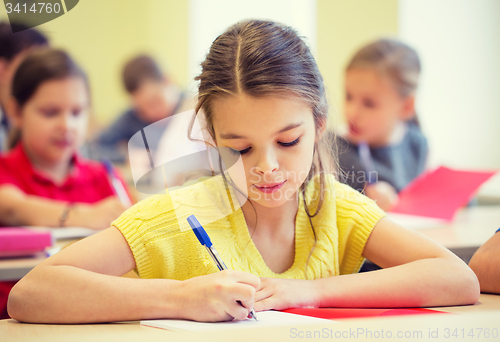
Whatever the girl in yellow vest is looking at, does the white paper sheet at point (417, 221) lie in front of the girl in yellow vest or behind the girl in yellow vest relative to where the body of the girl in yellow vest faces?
behind

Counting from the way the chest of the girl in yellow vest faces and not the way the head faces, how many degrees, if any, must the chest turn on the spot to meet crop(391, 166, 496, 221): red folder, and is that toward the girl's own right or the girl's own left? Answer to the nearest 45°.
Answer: approximately 135° to the girl's own left

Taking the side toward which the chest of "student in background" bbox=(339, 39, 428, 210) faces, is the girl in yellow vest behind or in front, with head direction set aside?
in front

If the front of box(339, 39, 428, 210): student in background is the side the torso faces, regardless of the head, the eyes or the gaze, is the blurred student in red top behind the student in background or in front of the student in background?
in front

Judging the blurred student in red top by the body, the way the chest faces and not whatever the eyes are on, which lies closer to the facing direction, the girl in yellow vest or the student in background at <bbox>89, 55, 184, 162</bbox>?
the girl in yellow vest

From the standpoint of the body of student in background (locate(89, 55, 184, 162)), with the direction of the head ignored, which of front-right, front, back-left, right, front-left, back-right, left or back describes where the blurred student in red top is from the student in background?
front-right

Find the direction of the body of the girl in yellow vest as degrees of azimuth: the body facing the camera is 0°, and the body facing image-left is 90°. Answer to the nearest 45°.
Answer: approximately 0°

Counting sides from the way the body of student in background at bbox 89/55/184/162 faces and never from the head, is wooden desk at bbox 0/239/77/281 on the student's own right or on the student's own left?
on the student's own right

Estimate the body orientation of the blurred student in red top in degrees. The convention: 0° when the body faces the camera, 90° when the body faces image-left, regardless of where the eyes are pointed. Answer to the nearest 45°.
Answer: approximately 315°

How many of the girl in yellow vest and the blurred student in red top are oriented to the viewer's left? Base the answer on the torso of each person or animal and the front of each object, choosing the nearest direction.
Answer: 0

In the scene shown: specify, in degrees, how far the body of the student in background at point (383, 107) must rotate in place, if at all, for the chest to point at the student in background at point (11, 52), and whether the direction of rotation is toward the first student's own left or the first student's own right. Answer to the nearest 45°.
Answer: approximately 45° to the first student's own right

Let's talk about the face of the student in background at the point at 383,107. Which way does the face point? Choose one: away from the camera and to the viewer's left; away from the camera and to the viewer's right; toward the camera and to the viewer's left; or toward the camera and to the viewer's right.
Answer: toward the camera and to the viewer's left
